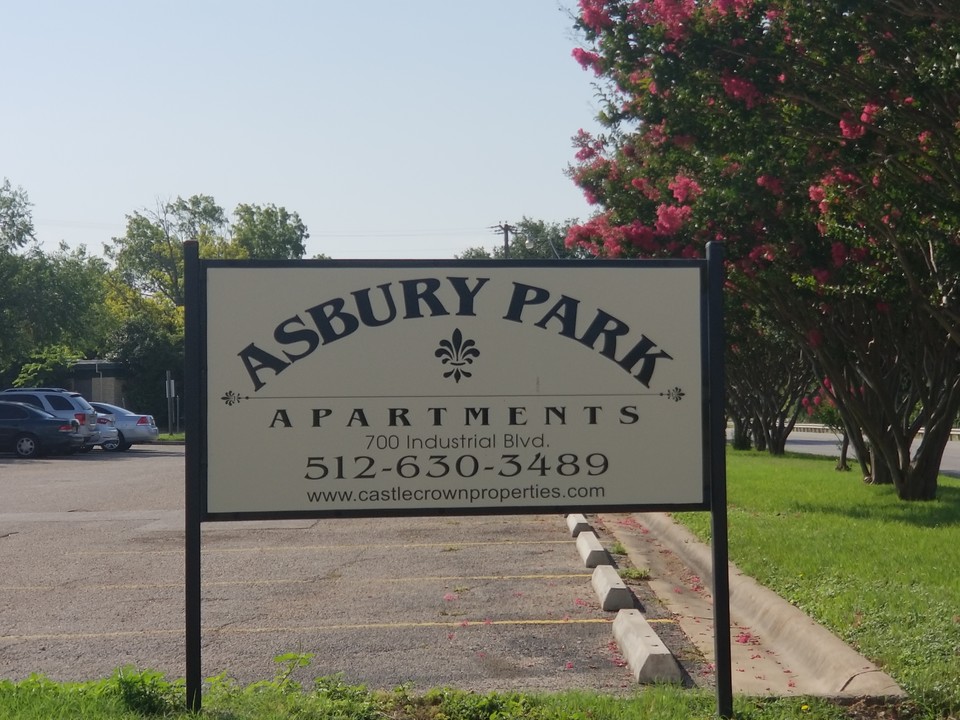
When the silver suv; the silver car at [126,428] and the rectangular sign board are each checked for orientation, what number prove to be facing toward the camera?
1

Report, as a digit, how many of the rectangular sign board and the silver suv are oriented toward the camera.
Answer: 1

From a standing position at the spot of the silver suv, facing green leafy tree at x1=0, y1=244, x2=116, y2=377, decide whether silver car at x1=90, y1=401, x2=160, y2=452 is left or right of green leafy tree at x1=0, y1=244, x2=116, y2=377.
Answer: right

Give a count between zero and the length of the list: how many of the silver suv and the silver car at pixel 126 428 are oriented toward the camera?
0

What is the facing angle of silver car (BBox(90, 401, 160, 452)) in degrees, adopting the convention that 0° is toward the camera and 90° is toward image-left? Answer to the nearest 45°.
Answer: approximately 135°

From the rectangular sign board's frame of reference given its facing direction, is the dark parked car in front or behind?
behind

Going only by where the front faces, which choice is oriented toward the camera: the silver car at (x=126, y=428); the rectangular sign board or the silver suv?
the rectangular sign board

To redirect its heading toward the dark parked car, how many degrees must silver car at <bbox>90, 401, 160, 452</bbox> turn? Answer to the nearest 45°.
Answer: approximately 90° to its left

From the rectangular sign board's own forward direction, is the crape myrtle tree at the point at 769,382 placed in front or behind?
behind

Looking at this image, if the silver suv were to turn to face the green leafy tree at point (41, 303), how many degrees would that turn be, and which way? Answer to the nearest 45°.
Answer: approximately 45° to its right

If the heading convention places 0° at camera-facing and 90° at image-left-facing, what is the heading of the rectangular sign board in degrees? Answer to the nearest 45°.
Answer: approximately 0°
